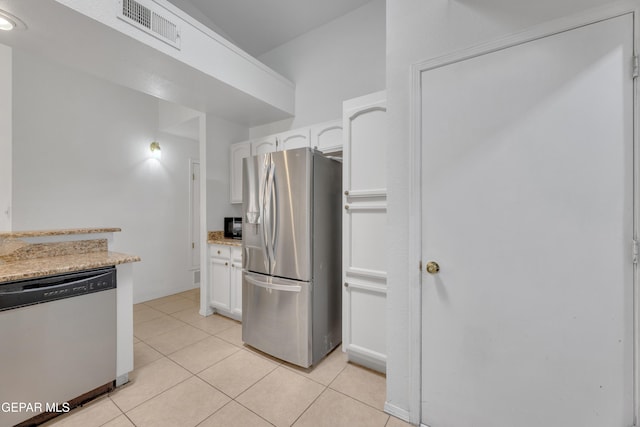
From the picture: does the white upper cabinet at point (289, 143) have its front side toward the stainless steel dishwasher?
yes

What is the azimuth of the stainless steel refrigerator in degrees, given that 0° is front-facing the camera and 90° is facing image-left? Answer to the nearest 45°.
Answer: approximately 45°

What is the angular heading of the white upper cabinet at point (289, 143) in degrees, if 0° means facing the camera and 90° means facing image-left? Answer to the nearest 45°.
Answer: approximately 45°

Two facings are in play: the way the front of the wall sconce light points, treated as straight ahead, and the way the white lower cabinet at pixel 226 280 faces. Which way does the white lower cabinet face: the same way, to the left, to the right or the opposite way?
to the right

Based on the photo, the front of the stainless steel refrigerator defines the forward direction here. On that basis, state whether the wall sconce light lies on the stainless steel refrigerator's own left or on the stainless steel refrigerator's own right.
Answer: on the stainless steel refrigerator's own right

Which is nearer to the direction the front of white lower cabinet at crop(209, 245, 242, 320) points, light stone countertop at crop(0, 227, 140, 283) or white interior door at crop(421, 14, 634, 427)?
the light stone countertop

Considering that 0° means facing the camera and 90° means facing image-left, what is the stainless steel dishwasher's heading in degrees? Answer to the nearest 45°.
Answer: approximately 315°
